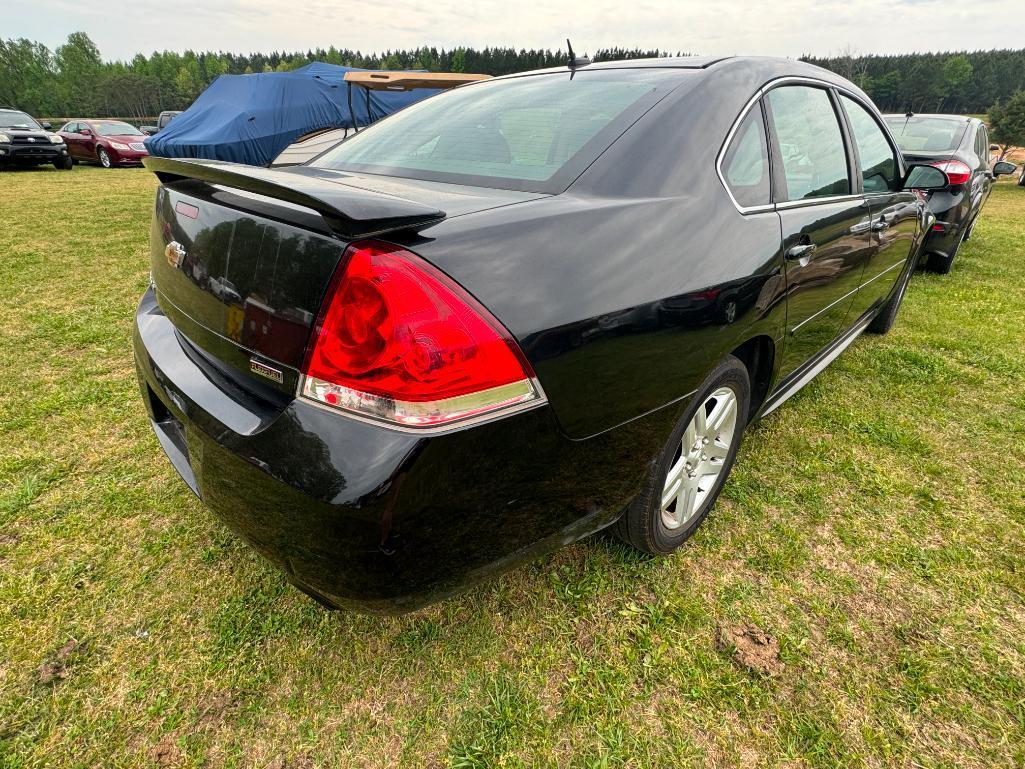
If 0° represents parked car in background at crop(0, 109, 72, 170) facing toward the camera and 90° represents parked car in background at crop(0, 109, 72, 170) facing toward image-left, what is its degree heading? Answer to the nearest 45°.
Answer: approximately 315°

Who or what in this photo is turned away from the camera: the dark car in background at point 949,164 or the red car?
the dark car in background

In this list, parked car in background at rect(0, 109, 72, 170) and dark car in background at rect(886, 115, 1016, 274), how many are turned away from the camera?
1

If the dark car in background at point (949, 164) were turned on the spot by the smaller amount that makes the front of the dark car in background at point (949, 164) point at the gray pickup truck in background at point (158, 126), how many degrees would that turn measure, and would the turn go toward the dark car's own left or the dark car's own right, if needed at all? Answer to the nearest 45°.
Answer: approximately 90° to the dark car's own left

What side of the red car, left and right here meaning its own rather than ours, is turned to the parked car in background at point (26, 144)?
right

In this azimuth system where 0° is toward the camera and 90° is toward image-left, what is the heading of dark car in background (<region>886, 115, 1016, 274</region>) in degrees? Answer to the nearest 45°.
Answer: approximately 180°
